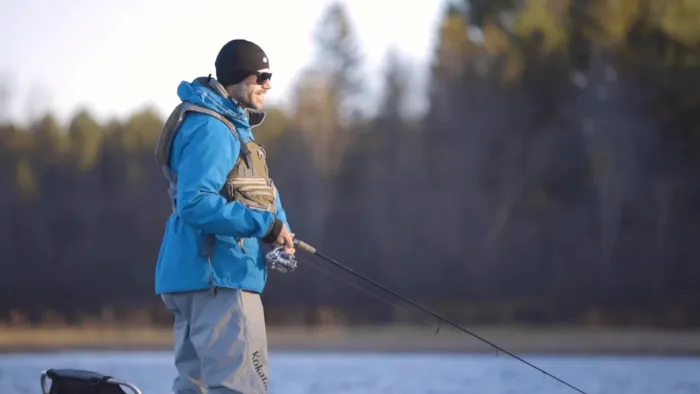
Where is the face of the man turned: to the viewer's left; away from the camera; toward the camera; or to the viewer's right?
to the viewer's right

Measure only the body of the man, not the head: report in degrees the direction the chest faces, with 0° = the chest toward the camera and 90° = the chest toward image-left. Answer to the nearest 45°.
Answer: approximately 270°
